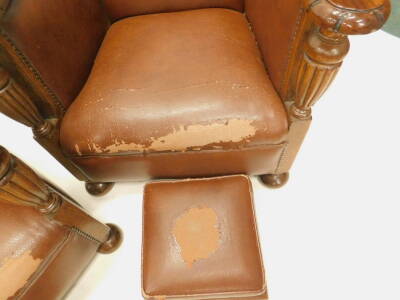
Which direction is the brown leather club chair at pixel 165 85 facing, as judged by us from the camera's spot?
facing the viewer

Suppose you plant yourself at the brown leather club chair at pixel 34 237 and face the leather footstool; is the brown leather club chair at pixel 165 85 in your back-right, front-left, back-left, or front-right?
front-left

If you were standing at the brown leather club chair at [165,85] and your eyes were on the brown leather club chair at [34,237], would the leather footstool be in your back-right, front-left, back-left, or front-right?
front-left
